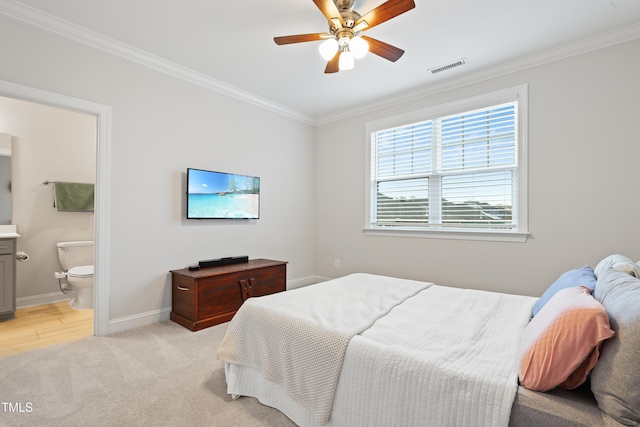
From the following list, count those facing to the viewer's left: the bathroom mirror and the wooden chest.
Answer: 0

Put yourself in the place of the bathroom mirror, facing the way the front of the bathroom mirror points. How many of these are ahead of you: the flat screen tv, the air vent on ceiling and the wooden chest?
3

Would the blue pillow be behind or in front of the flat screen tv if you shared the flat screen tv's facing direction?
in front

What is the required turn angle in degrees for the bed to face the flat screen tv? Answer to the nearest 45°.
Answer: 0° — it already faces it

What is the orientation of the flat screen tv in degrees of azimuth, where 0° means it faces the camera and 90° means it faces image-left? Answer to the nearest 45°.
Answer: approximately 315°

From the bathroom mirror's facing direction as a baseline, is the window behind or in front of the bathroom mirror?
in front

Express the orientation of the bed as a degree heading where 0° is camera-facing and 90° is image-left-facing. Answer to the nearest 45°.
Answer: approximately 135°

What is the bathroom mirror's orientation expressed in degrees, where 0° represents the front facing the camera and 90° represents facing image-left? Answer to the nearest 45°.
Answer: approximately 315°

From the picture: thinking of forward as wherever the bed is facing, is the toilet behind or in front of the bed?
in front

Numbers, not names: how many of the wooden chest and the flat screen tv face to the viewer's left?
0
